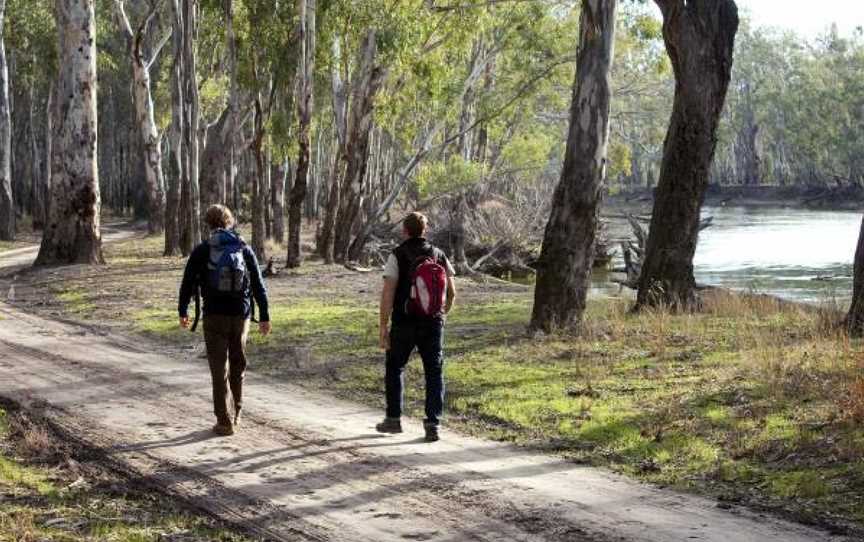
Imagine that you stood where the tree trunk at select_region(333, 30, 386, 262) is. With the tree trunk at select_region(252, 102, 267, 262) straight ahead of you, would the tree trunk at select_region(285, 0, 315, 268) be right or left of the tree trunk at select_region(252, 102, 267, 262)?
left

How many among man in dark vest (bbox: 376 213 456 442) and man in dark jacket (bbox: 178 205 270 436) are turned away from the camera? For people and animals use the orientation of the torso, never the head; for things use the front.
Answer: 2

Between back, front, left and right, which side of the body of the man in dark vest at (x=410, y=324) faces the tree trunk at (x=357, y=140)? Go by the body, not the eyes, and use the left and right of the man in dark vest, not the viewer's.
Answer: front

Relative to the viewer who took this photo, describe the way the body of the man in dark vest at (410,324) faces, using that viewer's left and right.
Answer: facing away from the viewer

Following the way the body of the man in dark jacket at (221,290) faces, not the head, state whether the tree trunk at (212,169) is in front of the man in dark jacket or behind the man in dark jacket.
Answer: in front

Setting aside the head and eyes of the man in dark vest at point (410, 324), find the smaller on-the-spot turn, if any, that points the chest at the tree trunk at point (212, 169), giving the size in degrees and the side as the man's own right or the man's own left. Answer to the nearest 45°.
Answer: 0° — they already face it

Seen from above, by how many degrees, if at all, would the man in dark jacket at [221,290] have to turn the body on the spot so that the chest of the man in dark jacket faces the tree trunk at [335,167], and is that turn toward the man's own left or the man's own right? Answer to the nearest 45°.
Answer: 0° — they already face it

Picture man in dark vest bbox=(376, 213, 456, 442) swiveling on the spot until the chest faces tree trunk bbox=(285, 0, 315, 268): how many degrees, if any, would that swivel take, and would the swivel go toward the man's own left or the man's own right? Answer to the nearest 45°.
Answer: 0° — they already face it

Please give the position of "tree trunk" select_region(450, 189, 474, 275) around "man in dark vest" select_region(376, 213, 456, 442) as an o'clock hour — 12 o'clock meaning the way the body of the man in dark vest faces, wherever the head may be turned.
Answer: The tree trunk is roughly at 12 o'clock from the man in dark vest.

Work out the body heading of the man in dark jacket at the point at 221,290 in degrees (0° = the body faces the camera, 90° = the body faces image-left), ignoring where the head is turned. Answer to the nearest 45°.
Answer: approximately 180°

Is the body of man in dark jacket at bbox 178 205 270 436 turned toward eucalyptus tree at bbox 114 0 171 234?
yes

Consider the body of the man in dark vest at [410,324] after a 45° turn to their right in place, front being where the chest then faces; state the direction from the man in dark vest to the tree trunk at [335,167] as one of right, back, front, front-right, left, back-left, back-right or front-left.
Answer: front-left

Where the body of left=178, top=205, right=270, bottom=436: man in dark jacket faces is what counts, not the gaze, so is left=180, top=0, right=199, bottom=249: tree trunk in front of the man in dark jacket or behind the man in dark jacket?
in front
